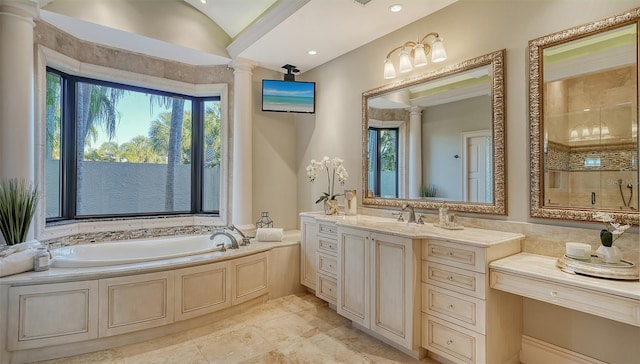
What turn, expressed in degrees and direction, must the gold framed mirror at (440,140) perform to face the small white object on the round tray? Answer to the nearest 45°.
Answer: approximately 90° to its left

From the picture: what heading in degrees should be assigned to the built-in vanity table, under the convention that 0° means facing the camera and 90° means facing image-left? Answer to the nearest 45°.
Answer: approximately 45°

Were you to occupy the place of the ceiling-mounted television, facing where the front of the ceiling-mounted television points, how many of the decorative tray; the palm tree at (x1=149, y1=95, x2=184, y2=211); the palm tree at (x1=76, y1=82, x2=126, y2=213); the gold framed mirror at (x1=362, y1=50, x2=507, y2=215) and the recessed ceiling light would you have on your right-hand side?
2

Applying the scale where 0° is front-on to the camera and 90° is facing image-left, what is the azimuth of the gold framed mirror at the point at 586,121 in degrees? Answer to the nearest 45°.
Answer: approximately 45°

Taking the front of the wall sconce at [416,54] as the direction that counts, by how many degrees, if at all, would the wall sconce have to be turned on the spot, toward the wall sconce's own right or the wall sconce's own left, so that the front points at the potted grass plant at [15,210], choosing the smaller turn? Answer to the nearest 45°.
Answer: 0° — it already faces it

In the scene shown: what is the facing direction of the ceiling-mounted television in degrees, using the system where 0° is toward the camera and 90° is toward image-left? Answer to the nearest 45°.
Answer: approximately 0°

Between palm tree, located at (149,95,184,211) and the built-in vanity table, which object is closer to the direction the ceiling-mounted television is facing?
the built-in vanity table

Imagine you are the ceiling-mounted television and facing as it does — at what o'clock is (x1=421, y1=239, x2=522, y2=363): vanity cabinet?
The vanity cabinet is roughly at 11 o'clock from the ceiling-mounted television.

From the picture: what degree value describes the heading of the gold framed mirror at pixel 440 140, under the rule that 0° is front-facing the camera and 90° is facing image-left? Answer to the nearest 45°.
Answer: approximately 45°

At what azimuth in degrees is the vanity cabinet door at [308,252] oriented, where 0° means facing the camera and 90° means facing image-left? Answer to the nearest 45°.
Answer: approximately 45°
